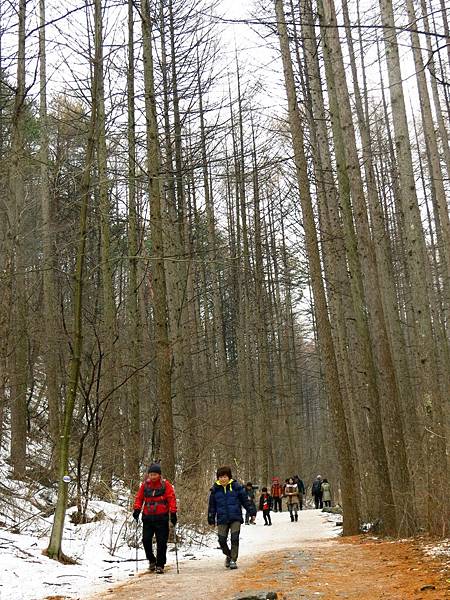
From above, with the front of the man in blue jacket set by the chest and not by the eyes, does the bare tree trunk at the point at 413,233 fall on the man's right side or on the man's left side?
on the man's left side

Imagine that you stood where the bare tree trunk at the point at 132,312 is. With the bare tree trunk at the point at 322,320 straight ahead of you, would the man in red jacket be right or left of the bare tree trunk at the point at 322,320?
right

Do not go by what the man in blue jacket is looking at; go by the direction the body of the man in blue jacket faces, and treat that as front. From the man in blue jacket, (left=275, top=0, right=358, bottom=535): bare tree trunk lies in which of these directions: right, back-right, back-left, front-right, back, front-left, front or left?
back-left

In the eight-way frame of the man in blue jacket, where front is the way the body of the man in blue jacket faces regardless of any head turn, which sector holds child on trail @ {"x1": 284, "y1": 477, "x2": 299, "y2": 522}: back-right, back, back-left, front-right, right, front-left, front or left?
back

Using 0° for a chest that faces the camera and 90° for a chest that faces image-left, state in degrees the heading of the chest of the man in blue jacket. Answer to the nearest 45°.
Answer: approximately 0°

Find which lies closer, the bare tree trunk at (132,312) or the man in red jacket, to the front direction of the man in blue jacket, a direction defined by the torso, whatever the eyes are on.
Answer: the man in red jacket
